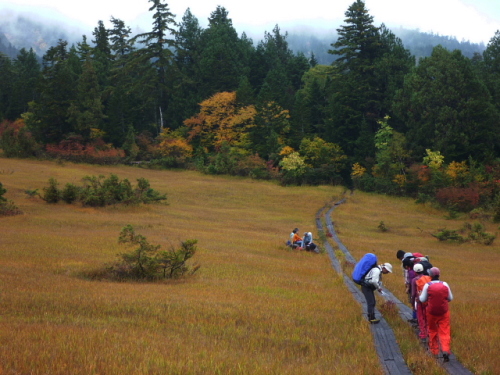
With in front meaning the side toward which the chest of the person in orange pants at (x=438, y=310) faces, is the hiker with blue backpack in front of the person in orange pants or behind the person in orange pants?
in front

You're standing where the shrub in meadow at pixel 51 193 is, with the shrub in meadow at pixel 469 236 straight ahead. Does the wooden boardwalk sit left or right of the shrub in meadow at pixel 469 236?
right

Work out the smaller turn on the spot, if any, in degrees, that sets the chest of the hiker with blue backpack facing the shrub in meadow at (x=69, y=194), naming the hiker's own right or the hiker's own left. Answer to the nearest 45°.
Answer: approximately 135° to the hiker's own left

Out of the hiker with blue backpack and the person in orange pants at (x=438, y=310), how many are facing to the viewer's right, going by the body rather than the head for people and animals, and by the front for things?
1

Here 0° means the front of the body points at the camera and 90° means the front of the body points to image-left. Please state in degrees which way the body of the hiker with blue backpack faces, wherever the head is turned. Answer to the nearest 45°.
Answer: approximately 270°

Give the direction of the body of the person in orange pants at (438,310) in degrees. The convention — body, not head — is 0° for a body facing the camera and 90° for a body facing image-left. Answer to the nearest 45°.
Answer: approximately 180°

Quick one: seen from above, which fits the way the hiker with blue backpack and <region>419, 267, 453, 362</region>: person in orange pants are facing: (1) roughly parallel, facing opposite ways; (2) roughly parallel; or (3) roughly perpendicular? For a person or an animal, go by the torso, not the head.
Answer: roughly perpendicular

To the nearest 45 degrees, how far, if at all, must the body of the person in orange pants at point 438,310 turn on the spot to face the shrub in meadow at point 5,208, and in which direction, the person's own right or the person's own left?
approximately 90° to the person's own left
